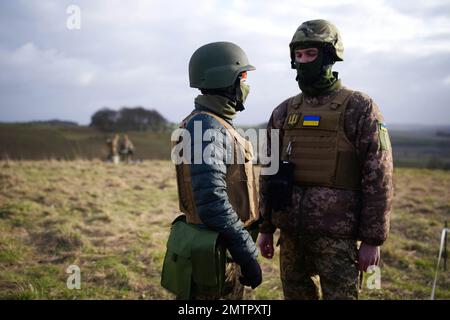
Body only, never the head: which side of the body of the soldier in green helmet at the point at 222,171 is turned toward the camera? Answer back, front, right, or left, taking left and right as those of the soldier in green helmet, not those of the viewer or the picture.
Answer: right

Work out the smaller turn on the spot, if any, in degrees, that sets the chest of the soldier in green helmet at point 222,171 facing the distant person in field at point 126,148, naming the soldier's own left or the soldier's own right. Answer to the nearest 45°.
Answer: approximately 90° to the soldier's own left

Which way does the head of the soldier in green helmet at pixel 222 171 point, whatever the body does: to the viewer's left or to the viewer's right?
to the viewer's right

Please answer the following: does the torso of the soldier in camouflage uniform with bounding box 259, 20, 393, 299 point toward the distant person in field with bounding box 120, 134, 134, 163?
no

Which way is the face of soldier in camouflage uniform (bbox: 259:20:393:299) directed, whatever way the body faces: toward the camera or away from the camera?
toward the camera

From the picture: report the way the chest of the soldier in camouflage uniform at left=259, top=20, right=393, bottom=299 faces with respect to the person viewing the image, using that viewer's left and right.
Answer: facing the viewer and to the left of the viewer

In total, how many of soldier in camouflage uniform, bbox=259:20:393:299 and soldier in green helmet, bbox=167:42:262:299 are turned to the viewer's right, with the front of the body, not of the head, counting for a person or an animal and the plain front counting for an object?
1
